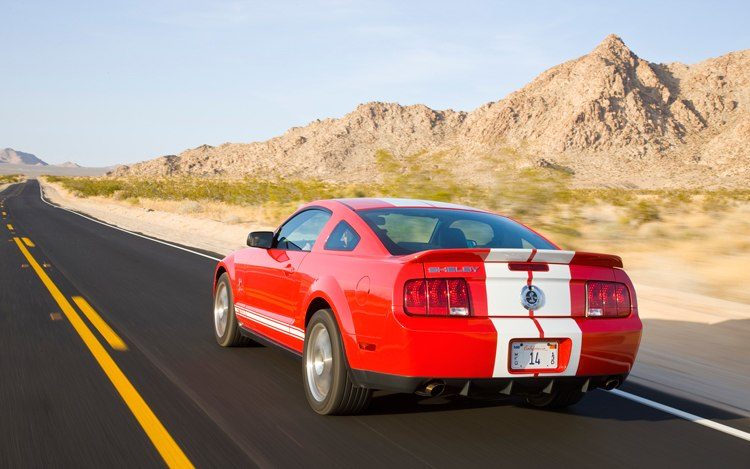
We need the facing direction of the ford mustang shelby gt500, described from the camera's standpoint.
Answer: facing away from the viewer and to the left of the viewer

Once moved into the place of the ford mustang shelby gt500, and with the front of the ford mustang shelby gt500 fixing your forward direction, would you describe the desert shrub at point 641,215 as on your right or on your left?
on your right
